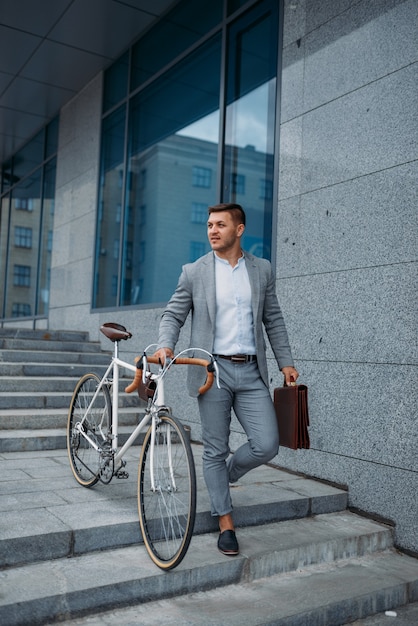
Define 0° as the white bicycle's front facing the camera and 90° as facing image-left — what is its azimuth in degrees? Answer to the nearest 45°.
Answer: approximately 315°
